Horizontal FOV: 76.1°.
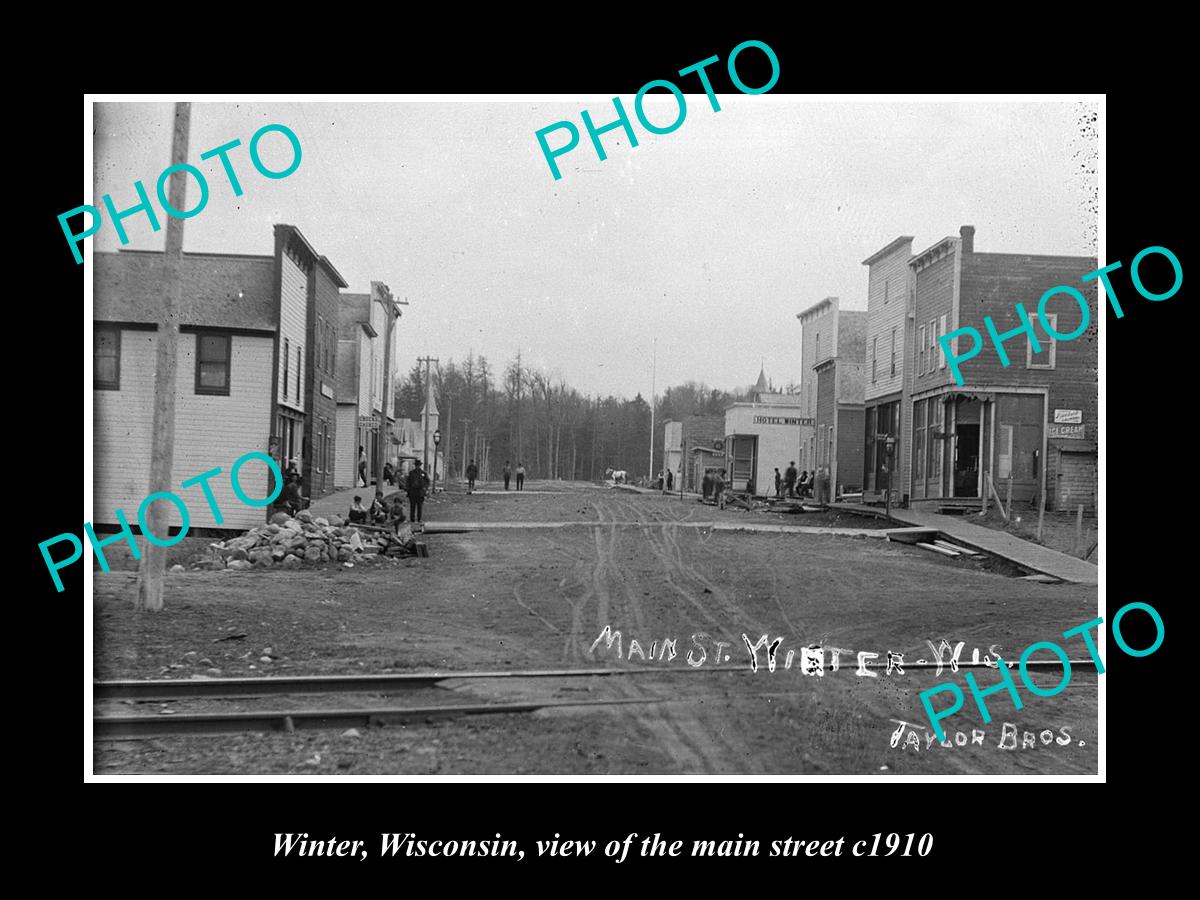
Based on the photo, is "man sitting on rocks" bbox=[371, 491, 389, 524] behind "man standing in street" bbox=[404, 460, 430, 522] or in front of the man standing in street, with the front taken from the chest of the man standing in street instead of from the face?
in front

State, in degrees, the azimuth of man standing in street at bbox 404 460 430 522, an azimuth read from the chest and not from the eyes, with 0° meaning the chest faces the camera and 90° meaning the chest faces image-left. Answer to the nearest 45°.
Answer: approximately 0°

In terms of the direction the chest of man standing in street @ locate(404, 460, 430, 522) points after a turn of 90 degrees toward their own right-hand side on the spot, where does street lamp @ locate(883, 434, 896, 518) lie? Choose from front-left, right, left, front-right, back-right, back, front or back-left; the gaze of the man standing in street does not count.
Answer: back

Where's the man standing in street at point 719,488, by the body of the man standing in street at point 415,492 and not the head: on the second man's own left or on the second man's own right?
on the second man's own left

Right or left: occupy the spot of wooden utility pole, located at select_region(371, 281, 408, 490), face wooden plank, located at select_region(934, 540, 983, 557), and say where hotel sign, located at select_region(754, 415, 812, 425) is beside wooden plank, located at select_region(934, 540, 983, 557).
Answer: left

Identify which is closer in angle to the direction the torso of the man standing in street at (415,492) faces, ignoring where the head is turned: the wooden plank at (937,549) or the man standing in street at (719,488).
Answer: the wooden plank

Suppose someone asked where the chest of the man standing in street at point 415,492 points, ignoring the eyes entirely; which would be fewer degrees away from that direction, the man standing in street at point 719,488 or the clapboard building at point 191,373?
the clapboard building
